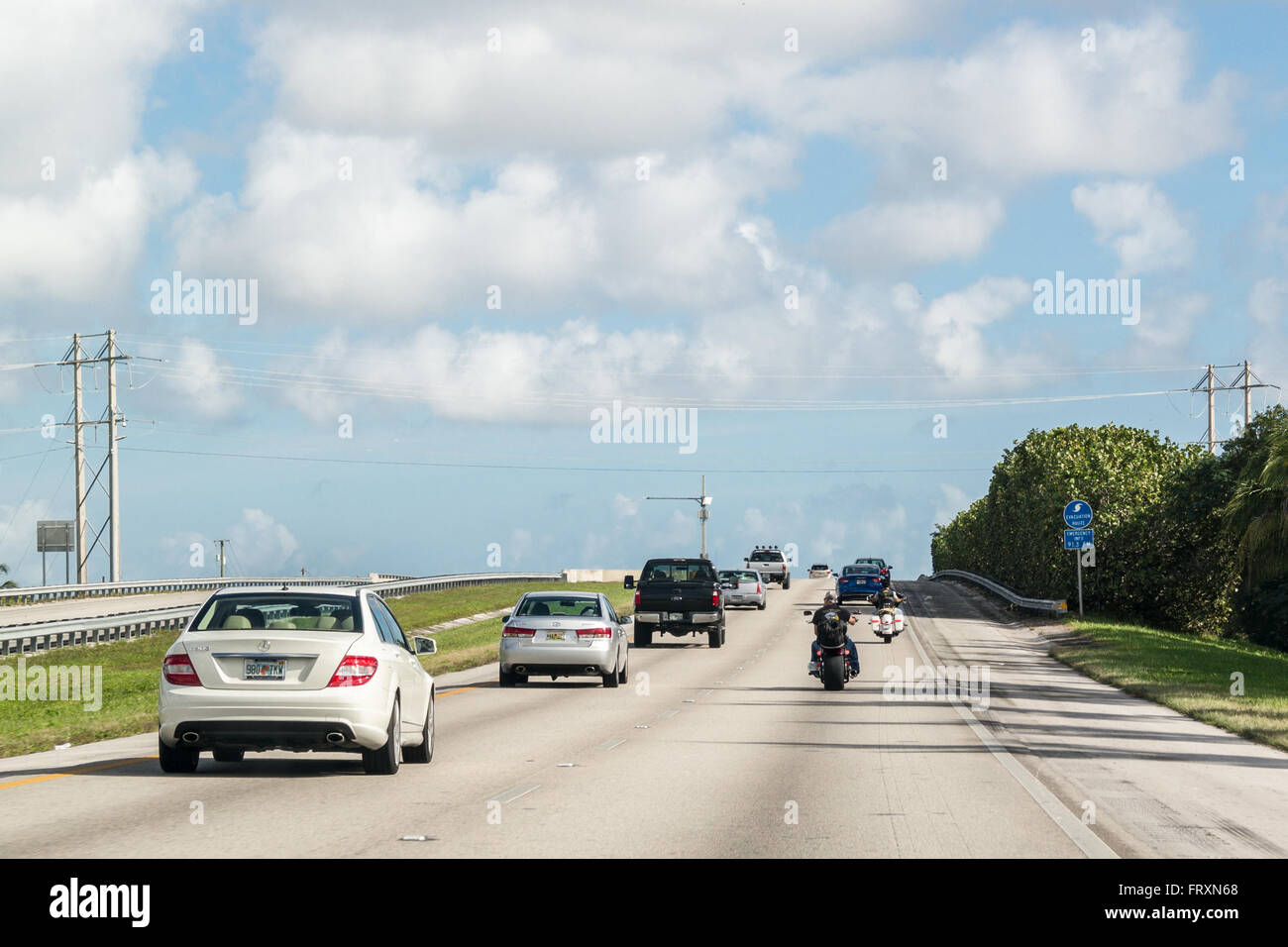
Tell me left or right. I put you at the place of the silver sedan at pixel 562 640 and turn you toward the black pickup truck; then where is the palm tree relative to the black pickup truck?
right

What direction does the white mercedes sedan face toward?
away from the camera

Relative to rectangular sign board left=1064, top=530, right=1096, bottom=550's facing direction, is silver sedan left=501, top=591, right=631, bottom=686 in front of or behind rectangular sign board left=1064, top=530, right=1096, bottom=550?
in front

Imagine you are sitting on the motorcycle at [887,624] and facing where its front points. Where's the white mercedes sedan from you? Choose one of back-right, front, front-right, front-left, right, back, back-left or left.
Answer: back

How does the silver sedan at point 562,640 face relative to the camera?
away from the camera

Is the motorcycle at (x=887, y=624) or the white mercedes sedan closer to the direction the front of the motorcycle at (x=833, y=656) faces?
the motorcycle

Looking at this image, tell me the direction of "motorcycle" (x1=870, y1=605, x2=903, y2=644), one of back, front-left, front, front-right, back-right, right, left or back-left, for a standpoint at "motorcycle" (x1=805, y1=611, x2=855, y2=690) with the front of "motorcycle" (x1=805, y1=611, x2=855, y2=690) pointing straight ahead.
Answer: front

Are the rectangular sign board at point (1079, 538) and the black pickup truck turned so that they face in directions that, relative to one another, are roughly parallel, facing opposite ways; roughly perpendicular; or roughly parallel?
roughly parallel, facing opposite ways

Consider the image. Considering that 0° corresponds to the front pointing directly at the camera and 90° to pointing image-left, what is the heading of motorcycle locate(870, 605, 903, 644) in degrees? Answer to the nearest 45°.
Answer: approximately 180°

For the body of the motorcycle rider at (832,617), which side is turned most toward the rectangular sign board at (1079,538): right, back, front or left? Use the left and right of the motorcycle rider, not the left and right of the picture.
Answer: front

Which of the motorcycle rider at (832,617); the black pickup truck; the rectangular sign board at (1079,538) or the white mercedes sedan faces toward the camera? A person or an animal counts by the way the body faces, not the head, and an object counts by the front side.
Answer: the rectangular sign board

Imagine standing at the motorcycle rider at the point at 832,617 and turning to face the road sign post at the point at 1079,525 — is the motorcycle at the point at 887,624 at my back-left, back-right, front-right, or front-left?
front-left

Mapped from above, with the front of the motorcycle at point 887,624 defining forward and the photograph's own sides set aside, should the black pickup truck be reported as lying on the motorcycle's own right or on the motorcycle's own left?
on the motorcycle's own left

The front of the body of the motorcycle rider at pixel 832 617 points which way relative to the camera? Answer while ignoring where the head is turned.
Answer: away from the camera

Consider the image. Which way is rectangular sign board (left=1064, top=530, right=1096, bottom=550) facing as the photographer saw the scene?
facing the viewer

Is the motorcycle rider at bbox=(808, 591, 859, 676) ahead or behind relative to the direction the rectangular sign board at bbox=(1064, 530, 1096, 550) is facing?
ahead

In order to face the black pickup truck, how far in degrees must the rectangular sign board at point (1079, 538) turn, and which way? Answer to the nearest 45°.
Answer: approximately 90° to its right

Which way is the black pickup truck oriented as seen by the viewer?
away from the camera
